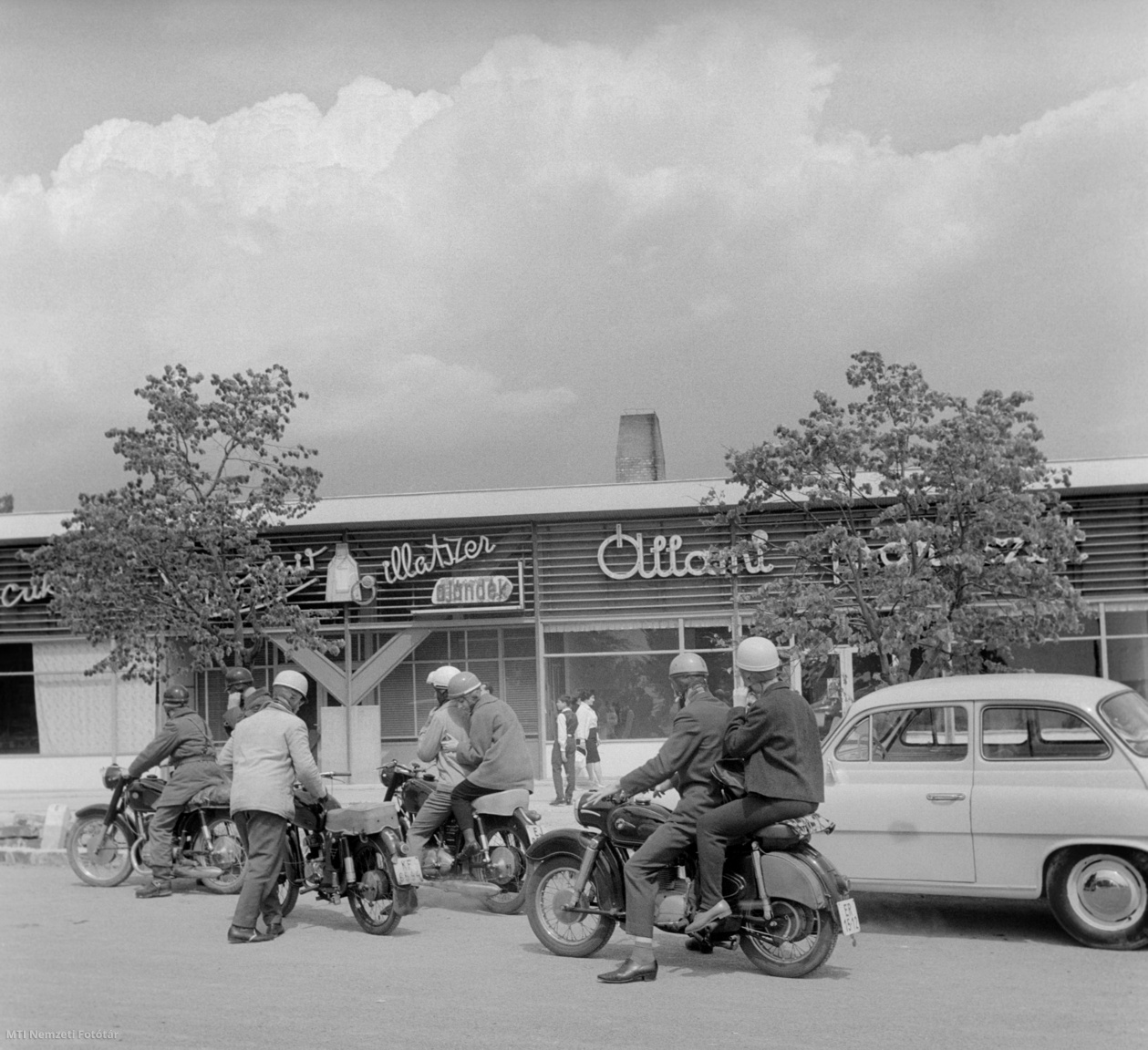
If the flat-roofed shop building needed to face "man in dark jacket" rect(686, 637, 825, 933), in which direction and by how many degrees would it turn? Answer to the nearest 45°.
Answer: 0° — it already faces them

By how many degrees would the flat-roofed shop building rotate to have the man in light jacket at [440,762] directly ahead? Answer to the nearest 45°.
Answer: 0° — it already faces them

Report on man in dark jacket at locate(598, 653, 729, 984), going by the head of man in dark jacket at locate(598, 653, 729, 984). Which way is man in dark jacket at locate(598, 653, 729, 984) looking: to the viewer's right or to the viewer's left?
to the viewer's left

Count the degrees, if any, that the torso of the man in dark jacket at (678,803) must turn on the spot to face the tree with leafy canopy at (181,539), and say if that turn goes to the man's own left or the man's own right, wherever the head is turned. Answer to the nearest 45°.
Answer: approximately 45° to the man's own right

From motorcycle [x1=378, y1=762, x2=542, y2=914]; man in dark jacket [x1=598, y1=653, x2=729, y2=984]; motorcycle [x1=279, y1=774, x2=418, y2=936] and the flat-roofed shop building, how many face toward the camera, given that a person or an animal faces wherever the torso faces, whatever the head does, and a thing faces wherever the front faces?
1

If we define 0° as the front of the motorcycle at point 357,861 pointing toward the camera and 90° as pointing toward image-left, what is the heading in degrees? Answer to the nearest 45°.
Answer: approximately 135°

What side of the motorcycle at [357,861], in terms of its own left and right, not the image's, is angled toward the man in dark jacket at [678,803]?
back

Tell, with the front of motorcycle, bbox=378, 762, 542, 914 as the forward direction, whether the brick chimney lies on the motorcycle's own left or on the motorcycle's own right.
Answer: on the motorcycle's own right

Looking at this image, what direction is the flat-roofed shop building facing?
toward the camera

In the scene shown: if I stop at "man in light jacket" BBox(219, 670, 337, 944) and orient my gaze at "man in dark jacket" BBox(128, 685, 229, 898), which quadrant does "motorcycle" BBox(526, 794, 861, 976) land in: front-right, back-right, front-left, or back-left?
back-right

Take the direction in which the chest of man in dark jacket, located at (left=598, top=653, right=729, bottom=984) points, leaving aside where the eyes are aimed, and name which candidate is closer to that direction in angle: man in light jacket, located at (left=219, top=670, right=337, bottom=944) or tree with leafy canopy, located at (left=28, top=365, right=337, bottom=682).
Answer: the man in light jacket

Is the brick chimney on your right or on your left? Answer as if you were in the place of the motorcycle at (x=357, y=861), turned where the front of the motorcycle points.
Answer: on your right

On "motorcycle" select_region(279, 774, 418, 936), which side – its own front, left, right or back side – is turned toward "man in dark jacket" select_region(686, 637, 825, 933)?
back

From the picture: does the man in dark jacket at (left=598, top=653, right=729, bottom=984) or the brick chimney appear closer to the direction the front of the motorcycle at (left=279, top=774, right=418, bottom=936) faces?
the brick chimney

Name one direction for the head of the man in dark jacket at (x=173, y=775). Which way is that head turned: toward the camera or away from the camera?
away from the camera

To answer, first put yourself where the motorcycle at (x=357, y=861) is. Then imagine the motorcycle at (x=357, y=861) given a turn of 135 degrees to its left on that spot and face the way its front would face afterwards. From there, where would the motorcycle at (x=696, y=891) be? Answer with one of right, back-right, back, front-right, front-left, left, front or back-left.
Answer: front-left
